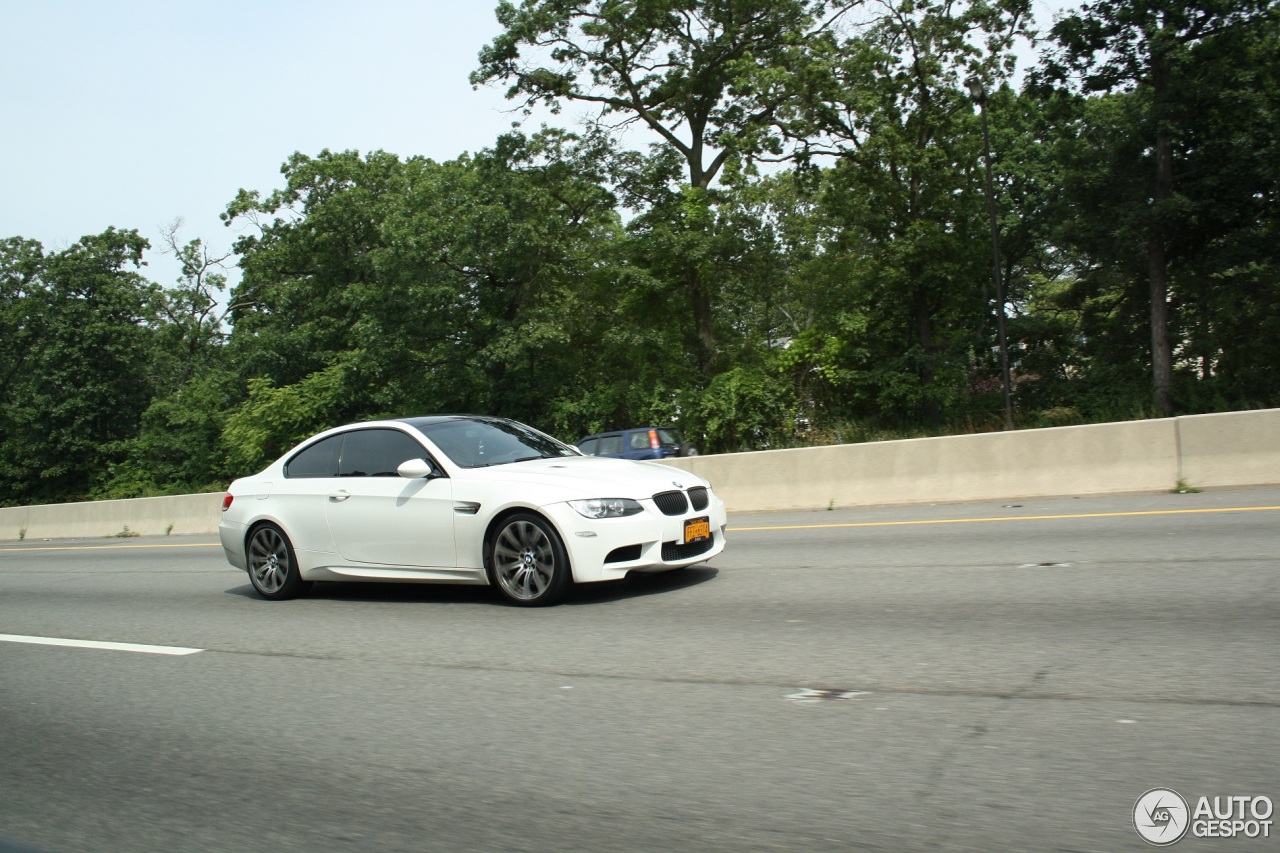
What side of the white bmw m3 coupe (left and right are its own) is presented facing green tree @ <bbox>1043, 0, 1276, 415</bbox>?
left

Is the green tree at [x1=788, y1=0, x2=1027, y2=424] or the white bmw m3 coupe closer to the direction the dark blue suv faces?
the green tree

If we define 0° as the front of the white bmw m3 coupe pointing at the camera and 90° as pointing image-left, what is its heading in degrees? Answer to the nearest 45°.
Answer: approximately 315°

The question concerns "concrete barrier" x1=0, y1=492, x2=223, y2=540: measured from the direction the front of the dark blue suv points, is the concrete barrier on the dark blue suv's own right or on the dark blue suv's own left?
on the dark blue suv's own left

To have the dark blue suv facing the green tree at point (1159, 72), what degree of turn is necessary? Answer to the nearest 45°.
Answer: approximately 90° to its right

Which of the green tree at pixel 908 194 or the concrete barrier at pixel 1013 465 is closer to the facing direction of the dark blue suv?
the green tree

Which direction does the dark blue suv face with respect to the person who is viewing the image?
facing away from the viewer and to the left of the viewer

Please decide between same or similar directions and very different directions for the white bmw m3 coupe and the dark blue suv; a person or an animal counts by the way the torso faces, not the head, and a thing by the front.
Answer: very different directions

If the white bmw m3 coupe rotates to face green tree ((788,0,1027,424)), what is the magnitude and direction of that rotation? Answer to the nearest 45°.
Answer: approximately 90° to its left

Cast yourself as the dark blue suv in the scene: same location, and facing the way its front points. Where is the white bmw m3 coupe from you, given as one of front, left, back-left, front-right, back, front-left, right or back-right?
back-left
